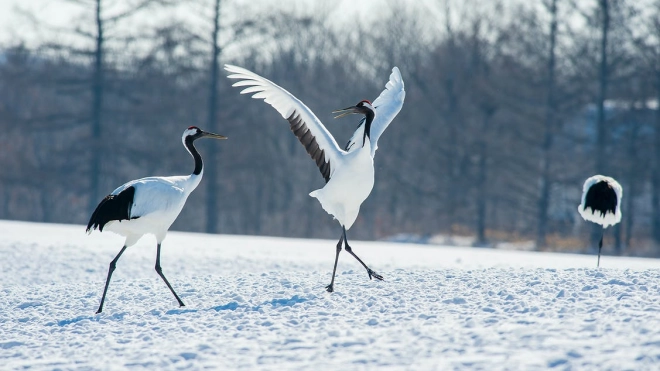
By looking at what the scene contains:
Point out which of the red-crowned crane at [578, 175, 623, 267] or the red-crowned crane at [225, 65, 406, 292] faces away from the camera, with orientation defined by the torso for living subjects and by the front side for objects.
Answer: the red-crowned crane at [578, 175, 623, 267]

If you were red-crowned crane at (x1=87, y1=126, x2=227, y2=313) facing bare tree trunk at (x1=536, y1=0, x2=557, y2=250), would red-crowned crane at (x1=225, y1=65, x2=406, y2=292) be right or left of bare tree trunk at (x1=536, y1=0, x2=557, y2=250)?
right

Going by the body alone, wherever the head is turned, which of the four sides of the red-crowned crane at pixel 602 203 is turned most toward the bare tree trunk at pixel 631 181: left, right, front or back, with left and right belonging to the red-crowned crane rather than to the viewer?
front

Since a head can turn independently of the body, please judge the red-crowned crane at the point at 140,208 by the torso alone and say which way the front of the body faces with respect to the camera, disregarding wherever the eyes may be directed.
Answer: to the viewer's right

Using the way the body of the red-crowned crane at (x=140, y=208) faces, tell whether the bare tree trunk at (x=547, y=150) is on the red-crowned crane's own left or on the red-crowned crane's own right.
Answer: on the red-crowned crane's own left

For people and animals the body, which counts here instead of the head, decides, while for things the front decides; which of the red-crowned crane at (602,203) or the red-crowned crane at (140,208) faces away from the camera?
the red-crowned crane at (602,203)

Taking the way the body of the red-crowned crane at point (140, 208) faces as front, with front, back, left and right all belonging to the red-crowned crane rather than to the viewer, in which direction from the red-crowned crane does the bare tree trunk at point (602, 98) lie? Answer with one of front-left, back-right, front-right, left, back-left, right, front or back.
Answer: front-left

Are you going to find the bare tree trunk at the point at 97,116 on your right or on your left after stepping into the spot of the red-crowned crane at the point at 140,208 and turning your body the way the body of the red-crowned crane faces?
on your left

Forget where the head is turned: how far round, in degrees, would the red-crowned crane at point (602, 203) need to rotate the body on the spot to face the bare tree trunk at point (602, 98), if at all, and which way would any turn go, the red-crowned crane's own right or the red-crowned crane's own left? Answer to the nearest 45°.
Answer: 0° — it already faces it

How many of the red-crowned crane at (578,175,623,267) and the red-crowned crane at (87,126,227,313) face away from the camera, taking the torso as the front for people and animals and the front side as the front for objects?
1

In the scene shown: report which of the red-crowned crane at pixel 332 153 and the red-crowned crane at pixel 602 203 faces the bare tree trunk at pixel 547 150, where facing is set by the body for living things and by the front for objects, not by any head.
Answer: the red-crowned crane at pixel 602 203

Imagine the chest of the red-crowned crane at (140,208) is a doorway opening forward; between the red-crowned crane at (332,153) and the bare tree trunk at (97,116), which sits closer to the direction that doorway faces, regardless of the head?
the red-crowned crane

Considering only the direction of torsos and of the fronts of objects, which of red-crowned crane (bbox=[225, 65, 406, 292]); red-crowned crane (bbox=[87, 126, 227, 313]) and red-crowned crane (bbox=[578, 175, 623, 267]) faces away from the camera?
red-crowned crane (bbox=[578, 175, 623, 267])

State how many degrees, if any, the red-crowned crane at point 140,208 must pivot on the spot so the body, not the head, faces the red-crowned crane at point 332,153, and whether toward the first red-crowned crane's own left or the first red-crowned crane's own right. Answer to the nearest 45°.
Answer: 0° — it already faces it

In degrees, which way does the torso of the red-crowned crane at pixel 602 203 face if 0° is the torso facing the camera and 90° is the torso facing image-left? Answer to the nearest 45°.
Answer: approximately 180°
